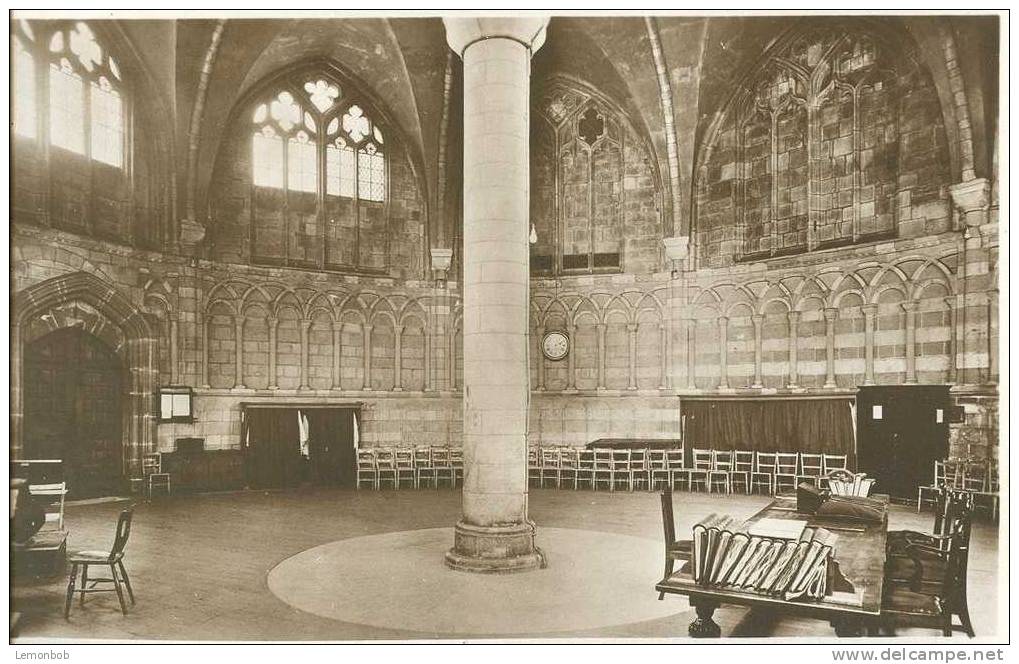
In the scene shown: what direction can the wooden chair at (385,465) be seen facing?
toward the camera

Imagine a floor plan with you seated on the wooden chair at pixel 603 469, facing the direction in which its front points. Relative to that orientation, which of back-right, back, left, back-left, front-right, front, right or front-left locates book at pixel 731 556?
front

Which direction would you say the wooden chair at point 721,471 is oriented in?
toward the camera

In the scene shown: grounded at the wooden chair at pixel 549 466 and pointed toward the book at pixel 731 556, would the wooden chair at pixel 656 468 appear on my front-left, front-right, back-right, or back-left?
front-left

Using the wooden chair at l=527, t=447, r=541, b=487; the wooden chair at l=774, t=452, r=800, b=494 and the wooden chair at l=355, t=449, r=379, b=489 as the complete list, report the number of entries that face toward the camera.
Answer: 3

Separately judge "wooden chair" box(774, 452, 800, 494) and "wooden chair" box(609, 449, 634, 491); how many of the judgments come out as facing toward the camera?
2

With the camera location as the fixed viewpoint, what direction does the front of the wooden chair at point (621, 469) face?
facing the viewer

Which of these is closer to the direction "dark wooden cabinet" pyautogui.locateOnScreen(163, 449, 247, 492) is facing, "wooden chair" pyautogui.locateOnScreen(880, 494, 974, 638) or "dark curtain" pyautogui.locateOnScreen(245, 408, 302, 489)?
the wooden chair

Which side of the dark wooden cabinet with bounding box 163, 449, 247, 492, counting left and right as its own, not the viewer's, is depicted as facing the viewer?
front

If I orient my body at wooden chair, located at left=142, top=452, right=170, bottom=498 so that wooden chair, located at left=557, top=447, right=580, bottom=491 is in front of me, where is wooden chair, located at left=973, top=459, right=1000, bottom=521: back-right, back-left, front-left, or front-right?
front-right

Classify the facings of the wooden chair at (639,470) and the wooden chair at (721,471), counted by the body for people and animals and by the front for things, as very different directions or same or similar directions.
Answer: same or similar directions

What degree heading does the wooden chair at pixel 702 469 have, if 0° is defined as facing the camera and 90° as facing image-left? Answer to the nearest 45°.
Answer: approximately 0°
